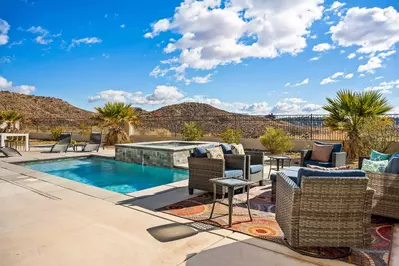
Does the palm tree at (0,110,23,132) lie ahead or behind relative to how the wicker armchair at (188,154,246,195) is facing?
behind

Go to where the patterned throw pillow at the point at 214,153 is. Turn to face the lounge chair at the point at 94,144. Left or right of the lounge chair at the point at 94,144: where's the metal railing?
right

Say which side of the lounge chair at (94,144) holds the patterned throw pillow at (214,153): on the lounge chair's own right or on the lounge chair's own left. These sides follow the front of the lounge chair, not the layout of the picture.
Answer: on the lounge chair's own left

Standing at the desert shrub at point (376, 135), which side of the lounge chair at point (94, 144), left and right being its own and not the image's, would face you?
left

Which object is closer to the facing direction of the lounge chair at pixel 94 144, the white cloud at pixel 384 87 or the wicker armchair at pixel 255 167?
the wicker armchair

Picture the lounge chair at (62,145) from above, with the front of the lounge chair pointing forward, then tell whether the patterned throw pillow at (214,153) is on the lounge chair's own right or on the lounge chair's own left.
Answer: on the lounge chair's own left

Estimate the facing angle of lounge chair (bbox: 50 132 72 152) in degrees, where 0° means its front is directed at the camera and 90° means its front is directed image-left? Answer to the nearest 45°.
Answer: approximately 45°
